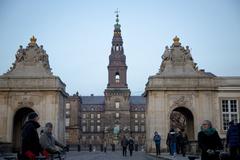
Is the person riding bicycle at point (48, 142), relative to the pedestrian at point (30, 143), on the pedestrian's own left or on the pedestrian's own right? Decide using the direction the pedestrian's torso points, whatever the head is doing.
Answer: on the pedestrian's own left

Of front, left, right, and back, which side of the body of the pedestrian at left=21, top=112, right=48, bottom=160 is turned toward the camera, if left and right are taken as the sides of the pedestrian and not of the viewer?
right

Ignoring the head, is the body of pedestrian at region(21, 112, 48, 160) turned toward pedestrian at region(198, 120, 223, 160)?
yes
